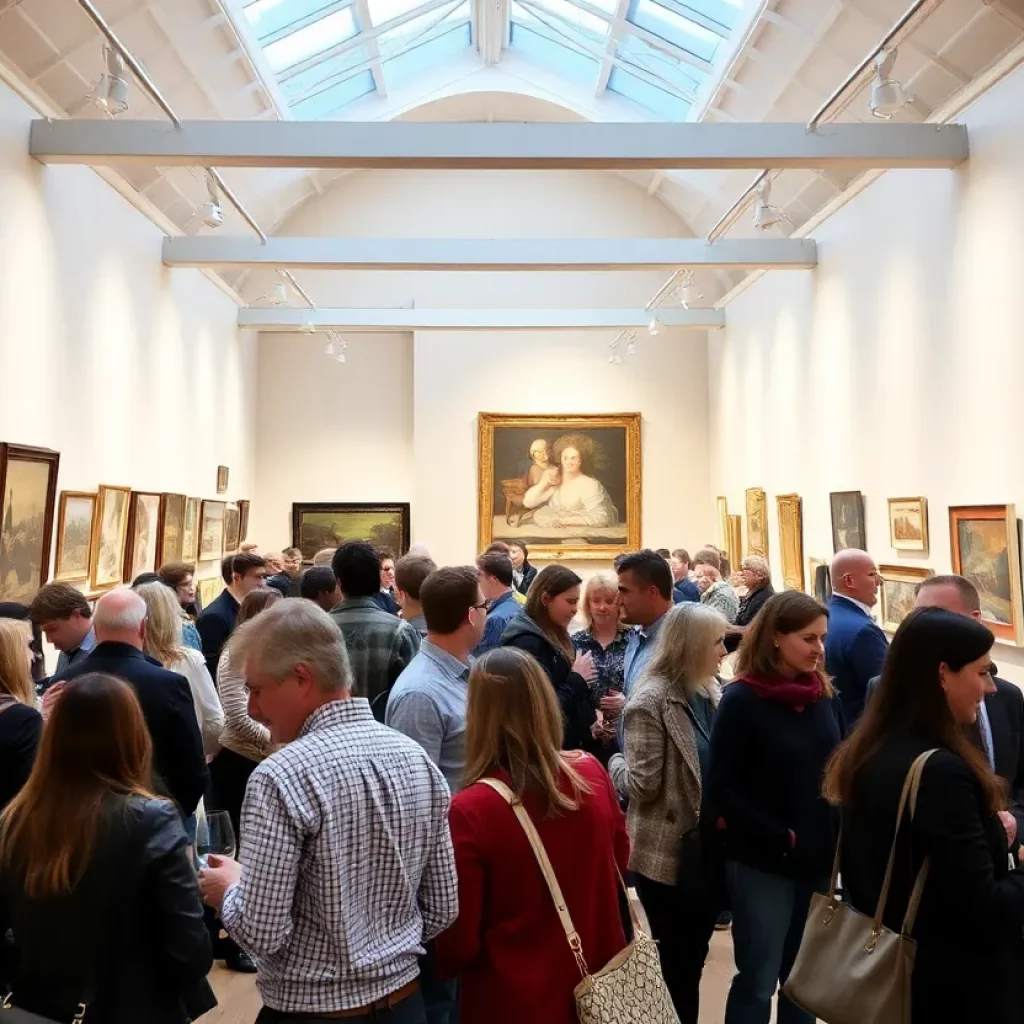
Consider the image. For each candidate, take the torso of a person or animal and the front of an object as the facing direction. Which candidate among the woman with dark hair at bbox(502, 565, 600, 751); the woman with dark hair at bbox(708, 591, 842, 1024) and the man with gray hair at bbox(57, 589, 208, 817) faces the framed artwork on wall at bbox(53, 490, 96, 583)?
the man with gray hair

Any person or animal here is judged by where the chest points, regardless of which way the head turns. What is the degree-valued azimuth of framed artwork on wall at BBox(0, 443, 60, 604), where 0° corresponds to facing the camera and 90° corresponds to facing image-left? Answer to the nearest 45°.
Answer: approximately 315°

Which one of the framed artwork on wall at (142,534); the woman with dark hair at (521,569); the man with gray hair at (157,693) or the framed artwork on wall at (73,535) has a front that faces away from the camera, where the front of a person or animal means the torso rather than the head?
the man with gray hair

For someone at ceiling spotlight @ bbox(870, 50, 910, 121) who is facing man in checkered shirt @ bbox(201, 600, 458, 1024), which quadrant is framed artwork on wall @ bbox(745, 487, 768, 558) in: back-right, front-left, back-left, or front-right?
back-right

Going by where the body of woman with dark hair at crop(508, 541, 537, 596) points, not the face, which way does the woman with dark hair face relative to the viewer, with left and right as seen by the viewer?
facing the viewer and to the left of the viewer

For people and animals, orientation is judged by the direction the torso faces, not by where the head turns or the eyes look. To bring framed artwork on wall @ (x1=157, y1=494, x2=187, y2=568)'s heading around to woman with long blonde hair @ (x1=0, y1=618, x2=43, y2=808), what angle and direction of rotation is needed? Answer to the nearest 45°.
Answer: approximately 45° to its right

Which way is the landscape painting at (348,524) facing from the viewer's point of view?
toward the camera

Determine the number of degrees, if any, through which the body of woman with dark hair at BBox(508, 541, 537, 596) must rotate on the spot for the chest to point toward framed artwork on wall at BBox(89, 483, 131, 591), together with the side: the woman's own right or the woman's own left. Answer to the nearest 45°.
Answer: approximately 45° to the woman's own right

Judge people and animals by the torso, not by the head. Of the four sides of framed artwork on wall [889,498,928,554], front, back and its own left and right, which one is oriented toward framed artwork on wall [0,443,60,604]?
front

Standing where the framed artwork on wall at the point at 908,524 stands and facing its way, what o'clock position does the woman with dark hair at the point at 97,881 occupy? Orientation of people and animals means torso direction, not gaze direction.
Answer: The woman with dark hair is roughly at 11 o'clock from the framed artwork on wall.

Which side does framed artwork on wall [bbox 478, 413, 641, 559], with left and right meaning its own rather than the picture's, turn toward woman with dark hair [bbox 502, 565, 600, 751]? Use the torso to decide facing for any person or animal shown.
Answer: front
